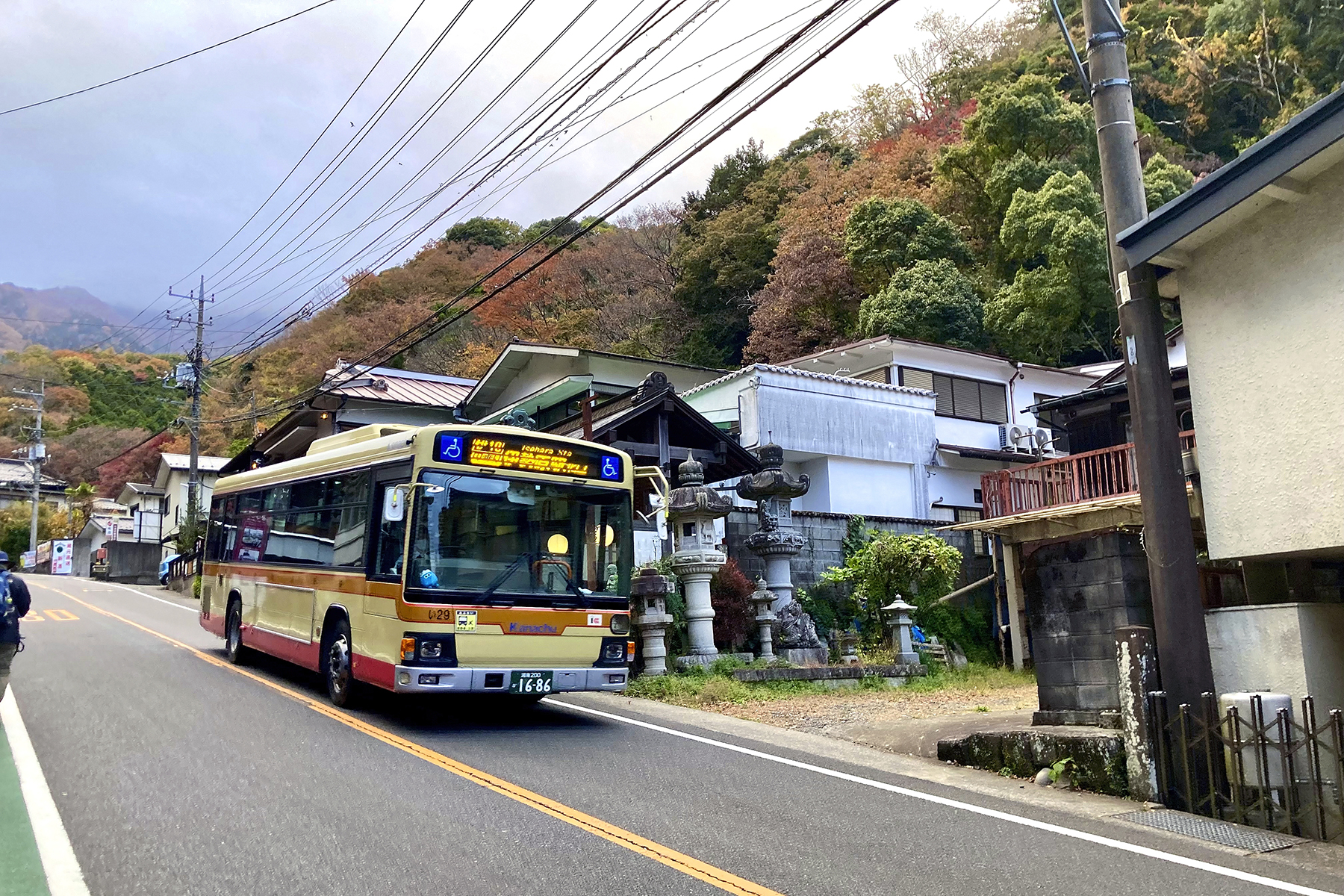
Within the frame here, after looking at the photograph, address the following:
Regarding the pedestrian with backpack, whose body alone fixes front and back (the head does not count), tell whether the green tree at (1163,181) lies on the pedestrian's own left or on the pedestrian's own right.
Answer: on the pedestrian's own right

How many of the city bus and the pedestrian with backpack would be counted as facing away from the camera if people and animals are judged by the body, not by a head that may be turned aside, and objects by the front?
1

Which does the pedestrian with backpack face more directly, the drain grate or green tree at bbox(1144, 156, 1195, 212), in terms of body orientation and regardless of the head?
the green tree

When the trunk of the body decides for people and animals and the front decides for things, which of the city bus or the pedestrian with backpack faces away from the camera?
the pedestrian with backpack

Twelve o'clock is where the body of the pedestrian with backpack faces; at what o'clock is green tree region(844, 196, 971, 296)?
The green tree is roughly at 2 o'clock from the pedestrian with backpack.

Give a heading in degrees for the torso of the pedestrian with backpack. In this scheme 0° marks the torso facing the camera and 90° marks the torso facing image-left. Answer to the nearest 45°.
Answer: approximately 180°

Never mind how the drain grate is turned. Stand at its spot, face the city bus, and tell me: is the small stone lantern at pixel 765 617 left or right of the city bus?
right

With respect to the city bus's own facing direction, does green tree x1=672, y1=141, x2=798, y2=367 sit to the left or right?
on its left

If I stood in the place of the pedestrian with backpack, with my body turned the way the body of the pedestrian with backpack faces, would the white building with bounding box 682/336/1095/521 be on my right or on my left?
on my right

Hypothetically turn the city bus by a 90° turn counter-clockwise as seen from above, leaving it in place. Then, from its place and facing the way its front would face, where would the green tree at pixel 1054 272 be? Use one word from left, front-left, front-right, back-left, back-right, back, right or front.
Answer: front

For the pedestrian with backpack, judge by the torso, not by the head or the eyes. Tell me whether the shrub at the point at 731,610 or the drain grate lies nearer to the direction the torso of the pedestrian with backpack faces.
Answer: the shrub

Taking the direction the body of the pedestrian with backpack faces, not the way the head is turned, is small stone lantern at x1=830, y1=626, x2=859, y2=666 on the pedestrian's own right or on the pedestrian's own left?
on the pedestrian's own right
